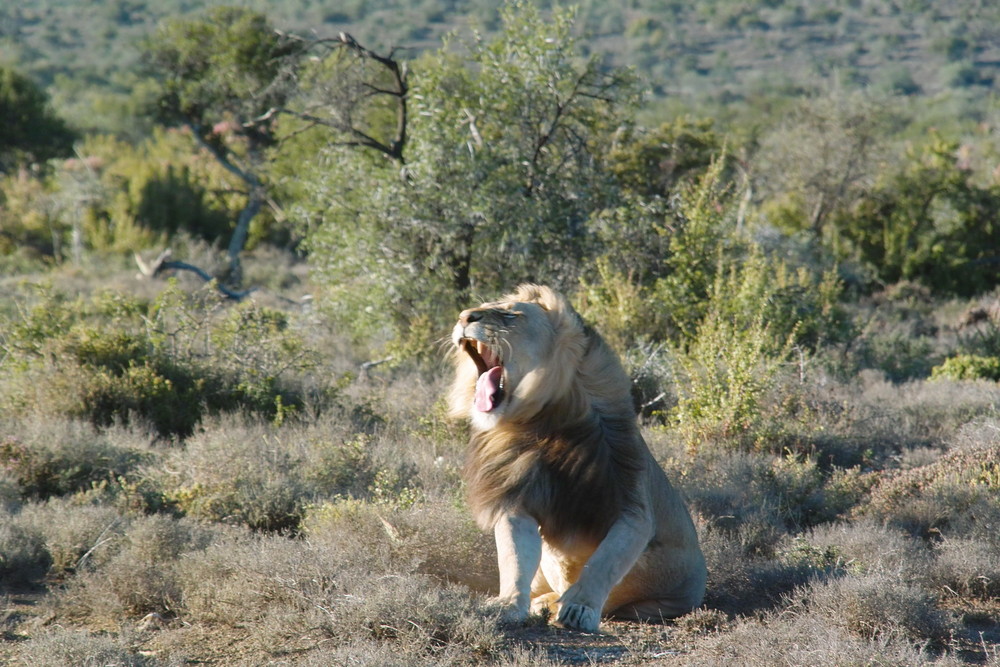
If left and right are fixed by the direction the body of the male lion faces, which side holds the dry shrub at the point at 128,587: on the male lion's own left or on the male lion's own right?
on the male lion's own right

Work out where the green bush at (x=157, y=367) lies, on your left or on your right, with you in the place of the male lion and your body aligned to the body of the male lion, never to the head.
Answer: on your right

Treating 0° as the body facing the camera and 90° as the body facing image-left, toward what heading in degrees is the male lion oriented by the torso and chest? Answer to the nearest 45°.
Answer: approximately 45°

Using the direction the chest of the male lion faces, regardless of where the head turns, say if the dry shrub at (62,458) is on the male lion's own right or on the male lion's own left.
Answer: on the male lion's own right

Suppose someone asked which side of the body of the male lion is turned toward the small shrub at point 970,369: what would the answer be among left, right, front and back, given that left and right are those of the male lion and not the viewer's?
back

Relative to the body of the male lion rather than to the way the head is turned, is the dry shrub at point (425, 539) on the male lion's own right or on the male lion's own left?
on the male lion's own right

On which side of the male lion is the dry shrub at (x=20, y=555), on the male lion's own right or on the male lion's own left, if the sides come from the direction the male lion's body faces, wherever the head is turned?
on the male lion's own right

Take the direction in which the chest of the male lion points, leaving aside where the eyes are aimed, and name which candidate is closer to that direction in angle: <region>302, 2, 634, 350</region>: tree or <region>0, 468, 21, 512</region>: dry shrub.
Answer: the dry shrub

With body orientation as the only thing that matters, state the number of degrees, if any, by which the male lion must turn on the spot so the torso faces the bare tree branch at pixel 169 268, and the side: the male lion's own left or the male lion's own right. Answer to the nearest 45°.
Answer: approximately 90° to the male lion's own right

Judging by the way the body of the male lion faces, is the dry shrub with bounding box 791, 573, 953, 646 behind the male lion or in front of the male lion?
behind

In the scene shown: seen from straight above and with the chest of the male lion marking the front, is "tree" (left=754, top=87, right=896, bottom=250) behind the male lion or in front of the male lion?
behind

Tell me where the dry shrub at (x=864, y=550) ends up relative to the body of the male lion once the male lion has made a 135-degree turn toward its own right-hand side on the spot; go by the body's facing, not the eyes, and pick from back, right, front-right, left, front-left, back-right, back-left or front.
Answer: front-right
